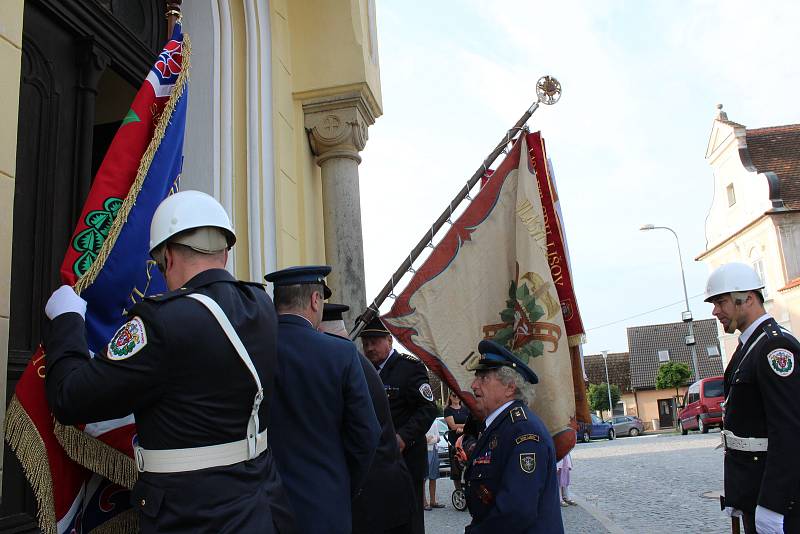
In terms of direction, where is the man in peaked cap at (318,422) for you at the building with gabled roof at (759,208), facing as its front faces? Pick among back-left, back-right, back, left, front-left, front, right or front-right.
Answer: front-left

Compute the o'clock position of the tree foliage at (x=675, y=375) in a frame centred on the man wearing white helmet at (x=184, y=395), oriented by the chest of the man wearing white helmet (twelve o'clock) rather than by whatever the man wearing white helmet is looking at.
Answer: The tree foliage is roughly at 3 o'clock from the man wearing white helmet.

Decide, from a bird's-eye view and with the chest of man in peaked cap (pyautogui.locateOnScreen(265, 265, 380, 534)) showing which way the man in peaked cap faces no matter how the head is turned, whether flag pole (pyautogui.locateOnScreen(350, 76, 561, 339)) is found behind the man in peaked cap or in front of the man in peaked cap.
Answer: in front

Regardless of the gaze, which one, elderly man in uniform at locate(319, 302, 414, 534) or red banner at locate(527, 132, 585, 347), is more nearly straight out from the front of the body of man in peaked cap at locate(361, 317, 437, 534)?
the elderly man in uniform

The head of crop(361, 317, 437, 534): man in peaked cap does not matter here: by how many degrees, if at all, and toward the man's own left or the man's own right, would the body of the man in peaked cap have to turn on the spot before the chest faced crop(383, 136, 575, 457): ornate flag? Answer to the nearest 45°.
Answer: approximately 90° to the man's own left

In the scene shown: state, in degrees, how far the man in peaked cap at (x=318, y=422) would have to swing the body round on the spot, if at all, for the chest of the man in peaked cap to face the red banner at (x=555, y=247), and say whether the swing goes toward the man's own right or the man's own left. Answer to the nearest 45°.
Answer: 0° — they already face it

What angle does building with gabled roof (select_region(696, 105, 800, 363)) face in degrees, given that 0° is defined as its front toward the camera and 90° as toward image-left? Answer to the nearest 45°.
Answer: approximately 45°

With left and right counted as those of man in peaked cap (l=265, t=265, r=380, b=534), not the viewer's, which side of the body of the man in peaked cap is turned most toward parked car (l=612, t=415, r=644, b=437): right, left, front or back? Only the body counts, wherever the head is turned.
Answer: front

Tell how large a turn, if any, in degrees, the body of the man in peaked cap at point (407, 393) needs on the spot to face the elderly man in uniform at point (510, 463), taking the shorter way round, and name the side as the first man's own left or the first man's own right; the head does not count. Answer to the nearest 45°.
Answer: approximately 45° to the first man's own left

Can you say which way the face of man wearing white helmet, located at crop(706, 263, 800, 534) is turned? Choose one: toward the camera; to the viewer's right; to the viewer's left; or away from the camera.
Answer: to the viewer's left

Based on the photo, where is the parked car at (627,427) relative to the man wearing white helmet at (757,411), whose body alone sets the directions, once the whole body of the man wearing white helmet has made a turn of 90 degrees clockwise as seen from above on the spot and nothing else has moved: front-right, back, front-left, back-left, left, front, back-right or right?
front

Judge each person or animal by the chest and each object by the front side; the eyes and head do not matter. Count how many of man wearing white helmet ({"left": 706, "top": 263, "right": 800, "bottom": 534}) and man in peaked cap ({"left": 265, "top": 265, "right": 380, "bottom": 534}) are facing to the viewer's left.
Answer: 1

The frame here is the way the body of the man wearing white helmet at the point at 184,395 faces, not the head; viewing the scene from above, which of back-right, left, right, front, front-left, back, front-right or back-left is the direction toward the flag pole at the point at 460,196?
right

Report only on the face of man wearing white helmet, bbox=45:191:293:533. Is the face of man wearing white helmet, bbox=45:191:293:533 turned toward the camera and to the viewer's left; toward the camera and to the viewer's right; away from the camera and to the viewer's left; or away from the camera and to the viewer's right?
away from the camera and to the viewer's left

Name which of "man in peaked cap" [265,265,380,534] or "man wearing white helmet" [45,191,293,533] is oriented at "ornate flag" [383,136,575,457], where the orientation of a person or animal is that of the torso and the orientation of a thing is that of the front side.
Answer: the man in peaked cap

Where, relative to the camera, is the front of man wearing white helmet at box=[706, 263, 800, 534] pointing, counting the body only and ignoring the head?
to the viewer's left
